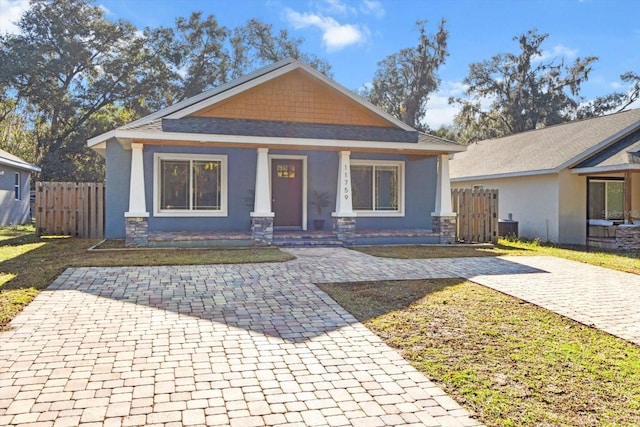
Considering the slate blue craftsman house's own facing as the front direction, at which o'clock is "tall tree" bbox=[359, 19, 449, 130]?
The tall tree is roughly at 7 o'clock from the slate blue craftsman house.

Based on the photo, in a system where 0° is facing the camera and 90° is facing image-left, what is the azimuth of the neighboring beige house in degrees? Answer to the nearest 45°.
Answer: approximately 315°

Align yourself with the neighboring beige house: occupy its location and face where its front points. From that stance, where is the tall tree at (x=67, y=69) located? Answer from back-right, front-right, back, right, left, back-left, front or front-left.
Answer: back-right

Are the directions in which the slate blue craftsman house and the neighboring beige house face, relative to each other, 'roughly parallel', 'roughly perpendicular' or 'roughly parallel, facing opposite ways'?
roughly parallel

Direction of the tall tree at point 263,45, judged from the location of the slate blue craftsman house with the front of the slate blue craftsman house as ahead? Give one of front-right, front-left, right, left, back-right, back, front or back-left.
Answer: back

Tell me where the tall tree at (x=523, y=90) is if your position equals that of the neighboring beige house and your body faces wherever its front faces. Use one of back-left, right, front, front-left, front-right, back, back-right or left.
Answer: back-left

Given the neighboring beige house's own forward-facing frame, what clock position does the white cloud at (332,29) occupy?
The white cloud is roughly at 6 o'clock from the neighboring beige house.

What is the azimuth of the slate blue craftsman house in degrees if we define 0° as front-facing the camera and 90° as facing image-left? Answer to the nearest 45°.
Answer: approximately 0°

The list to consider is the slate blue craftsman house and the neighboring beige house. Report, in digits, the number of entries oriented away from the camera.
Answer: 0

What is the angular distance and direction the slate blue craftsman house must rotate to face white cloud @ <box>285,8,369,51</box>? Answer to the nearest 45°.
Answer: approximately 180°

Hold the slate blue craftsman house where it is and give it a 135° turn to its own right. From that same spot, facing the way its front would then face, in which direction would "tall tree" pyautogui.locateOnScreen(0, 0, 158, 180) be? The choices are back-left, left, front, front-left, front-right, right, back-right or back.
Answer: front

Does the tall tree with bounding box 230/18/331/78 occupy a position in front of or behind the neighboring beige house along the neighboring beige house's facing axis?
behind

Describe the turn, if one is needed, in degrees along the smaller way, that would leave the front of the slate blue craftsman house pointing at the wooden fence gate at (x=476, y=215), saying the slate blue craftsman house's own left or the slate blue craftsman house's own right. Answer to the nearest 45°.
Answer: approximately 90° to the slate blue craftsman house's own left
